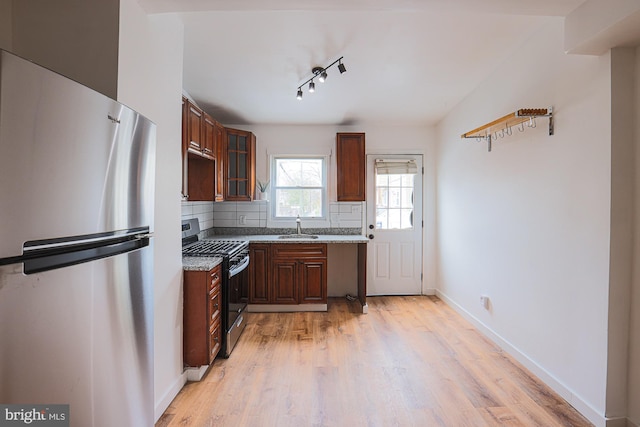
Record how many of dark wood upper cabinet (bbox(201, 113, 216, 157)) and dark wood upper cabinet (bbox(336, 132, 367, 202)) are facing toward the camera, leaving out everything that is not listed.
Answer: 1

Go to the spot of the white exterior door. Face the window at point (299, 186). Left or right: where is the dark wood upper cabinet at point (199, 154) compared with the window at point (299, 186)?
left

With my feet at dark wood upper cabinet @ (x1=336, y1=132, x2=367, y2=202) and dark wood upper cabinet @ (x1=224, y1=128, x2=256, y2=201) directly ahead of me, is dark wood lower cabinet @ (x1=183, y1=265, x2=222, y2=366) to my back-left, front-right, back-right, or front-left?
front-left

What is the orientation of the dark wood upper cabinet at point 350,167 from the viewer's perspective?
toward the camera

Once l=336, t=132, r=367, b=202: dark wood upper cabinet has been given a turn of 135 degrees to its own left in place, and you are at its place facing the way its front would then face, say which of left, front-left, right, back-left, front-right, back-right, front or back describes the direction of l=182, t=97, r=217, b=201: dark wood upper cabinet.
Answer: back

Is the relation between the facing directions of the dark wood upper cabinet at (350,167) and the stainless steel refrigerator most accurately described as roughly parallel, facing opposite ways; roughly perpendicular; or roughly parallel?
roughly perpendicular

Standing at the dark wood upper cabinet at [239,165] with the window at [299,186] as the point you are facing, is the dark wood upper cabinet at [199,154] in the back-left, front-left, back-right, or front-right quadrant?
back-right

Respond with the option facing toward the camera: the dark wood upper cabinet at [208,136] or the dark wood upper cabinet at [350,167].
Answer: the dark wood upper cabinet at [350,167]

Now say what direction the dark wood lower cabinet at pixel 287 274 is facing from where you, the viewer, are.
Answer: facing the viewer

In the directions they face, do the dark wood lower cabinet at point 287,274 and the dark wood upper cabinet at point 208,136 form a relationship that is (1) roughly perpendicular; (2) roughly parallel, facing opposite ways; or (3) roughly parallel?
roughly perpendicular

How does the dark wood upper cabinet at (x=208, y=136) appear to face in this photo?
to the viewer's right

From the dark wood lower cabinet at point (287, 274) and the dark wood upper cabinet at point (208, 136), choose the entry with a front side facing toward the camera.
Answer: the dark wood lower cabinet
